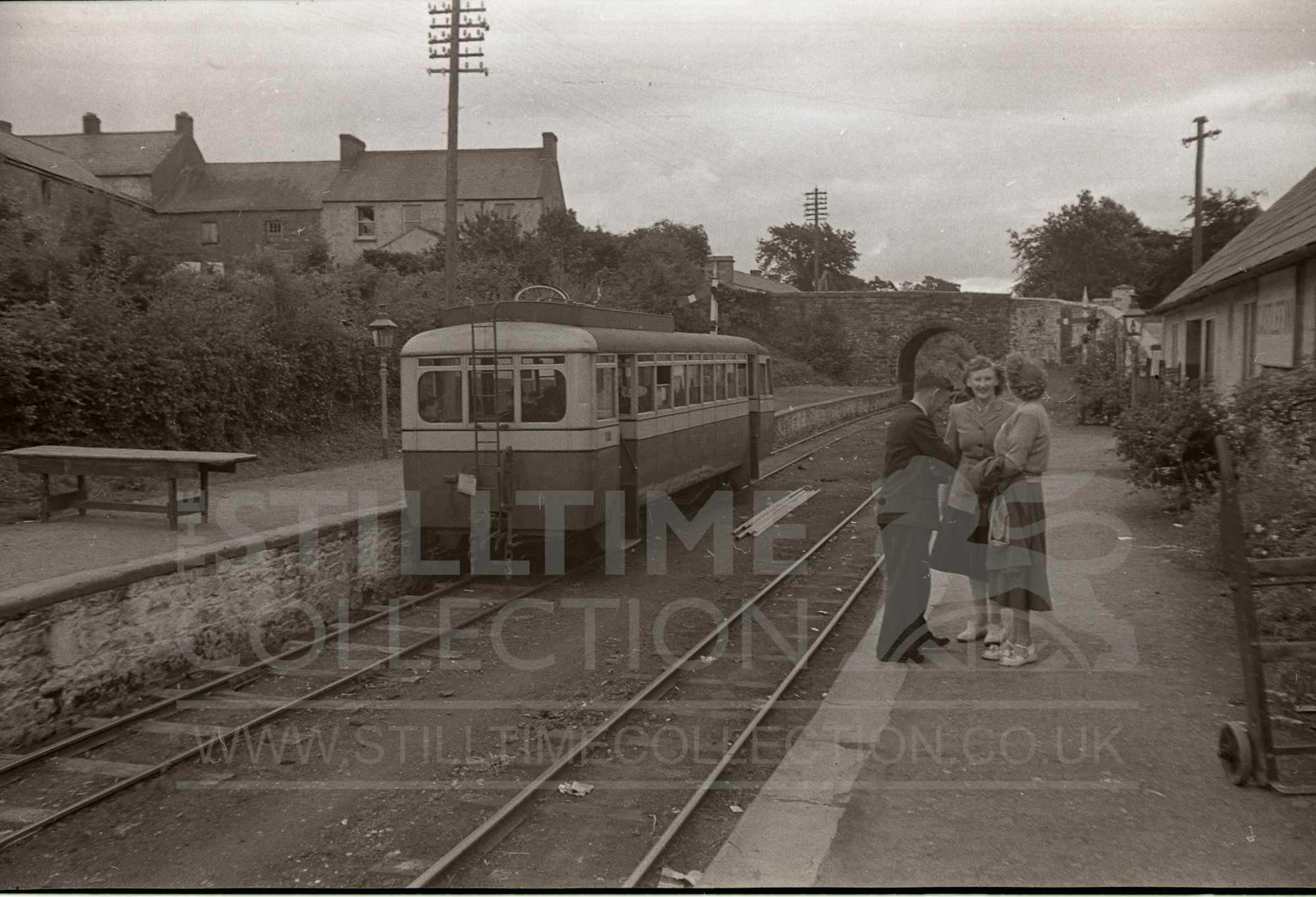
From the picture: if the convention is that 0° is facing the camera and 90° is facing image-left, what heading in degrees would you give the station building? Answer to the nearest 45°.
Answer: approximately 45°

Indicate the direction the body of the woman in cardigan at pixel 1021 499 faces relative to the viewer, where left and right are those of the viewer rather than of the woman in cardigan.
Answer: facing to the left of the viewer

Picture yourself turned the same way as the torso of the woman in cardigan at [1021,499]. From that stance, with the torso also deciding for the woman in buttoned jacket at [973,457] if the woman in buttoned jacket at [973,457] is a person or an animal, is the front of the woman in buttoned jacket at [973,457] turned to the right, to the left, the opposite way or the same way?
to the left

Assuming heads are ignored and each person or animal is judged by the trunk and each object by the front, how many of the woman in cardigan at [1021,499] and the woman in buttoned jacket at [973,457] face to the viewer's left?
1

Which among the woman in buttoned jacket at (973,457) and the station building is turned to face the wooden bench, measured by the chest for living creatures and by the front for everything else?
the station building
